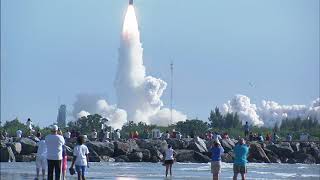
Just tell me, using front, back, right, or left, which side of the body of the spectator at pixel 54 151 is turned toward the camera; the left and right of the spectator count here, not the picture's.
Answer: back

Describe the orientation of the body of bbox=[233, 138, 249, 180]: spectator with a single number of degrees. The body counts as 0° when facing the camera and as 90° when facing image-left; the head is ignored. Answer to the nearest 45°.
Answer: approximately 180°

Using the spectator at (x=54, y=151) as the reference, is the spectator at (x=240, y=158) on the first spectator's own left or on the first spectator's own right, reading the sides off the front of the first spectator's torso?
on the first spectator's own right

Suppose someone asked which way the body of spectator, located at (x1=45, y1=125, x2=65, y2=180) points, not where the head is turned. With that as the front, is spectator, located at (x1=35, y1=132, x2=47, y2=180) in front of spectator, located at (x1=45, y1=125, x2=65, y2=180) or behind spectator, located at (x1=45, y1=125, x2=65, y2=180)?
in front

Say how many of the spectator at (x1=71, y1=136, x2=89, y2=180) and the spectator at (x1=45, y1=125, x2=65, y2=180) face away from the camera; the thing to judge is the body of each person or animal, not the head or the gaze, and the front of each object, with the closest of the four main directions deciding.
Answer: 2

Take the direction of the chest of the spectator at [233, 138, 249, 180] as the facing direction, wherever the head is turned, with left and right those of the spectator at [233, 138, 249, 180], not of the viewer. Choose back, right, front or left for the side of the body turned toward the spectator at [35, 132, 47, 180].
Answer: left

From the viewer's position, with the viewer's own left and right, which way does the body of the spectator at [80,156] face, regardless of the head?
facing away from the viewer

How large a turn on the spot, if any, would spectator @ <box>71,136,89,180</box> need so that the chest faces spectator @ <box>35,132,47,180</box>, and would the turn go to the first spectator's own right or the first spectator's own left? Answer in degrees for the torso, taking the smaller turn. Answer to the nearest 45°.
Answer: approximately 45° to the first spectator's own left

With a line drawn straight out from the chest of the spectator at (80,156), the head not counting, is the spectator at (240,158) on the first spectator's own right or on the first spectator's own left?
on the first spectator's own right
